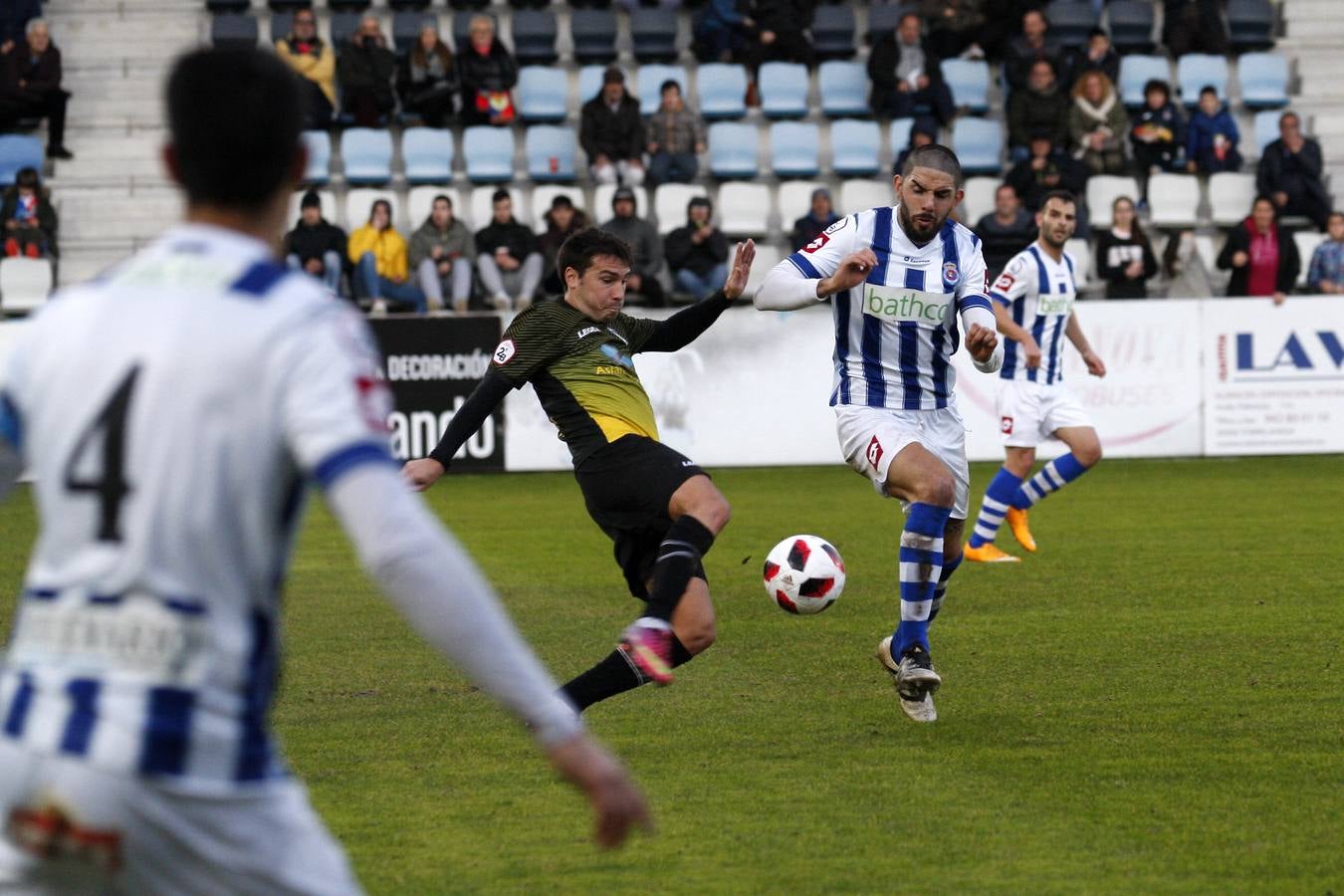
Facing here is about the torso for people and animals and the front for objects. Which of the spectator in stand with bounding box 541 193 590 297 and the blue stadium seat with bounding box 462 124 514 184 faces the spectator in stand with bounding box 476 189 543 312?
the blue stadium seat

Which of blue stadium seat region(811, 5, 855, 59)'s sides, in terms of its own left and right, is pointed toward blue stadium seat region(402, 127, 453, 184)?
right

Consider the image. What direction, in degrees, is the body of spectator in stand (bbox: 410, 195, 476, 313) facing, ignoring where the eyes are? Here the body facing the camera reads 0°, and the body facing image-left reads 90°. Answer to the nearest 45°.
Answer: approximately 0°

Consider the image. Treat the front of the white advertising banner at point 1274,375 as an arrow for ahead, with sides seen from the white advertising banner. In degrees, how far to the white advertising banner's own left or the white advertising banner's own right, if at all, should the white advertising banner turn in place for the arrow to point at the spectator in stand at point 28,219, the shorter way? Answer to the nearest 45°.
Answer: approximately 90° to the white advertising banner's own right
